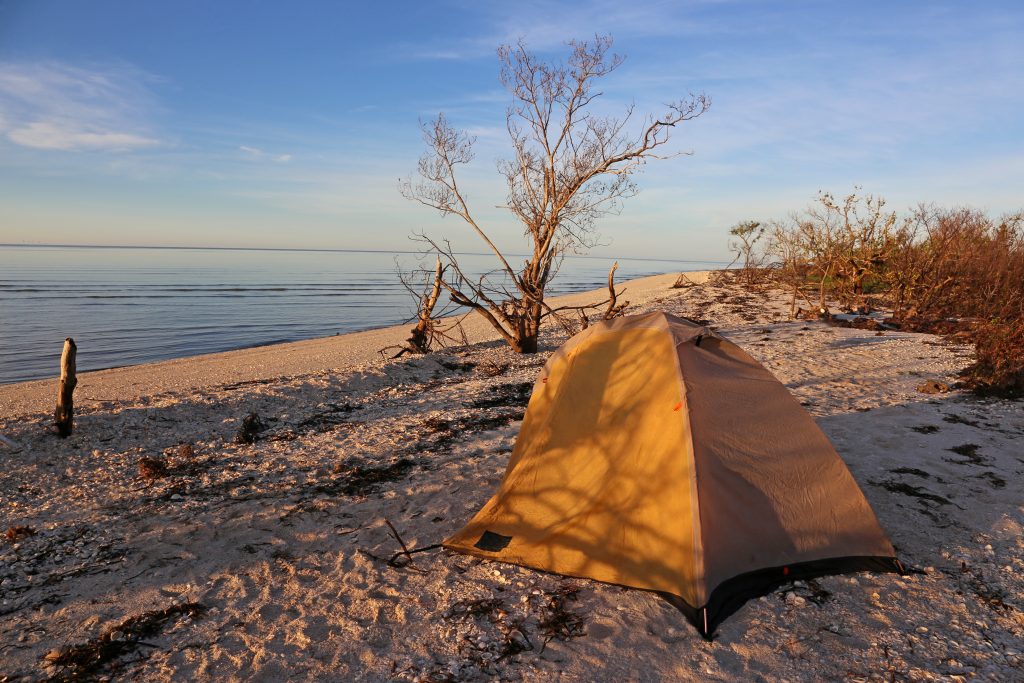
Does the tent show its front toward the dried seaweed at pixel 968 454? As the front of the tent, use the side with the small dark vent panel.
no

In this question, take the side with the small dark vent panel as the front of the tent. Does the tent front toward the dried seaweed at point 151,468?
no

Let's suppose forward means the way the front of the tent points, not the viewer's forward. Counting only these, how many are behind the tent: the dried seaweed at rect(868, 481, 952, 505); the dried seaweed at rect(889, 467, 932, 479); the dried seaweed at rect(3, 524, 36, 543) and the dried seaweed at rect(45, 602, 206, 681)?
2

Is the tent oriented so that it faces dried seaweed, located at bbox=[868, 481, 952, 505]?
no

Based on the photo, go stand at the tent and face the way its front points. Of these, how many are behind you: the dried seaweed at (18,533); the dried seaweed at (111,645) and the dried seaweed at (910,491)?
1

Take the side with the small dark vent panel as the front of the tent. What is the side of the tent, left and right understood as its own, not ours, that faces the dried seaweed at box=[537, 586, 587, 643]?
front

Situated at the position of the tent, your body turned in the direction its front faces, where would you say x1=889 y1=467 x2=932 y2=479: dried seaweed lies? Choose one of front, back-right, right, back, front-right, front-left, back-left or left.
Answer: back

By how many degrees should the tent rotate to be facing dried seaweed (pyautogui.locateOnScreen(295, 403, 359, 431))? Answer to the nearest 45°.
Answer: approximately 90° to its right

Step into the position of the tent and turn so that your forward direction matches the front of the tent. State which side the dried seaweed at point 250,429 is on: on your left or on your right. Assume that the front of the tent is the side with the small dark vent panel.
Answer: on your right

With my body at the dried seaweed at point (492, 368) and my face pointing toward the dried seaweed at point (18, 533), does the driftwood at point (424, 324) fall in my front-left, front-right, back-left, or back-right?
back-right

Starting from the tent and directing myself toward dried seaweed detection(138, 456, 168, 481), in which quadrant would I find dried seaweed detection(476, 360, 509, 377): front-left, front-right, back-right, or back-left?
front-right

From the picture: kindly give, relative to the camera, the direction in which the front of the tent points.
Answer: facing the viewer and to the left of the viewer
